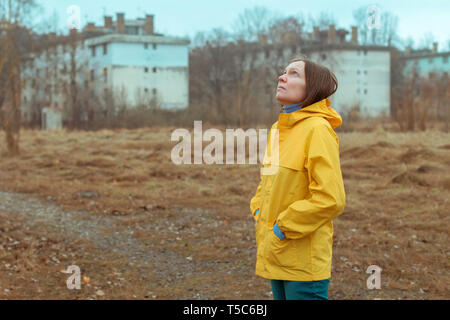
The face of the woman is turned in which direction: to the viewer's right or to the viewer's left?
to the viewer's left

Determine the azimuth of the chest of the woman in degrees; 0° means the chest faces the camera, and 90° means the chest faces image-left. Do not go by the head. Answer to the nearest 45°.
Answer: approximately 45°
